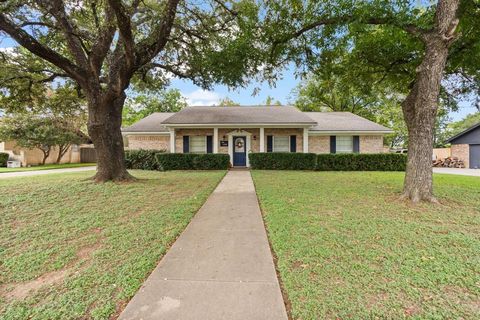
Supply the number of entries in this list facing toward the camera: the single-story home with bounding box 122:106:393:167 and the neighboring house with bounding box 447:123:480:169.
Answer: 2

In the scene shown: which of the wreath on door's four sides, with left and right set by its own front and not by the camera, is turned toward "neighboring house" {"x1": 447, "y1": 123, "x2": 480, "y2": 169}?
left

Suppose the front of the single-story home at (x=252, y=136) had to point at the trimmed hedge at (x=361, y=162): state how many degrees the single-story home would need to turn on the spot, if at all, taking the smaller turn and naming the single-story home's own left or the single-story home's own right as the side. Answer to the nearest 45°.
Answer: approximately 90° to the single-story home's own left

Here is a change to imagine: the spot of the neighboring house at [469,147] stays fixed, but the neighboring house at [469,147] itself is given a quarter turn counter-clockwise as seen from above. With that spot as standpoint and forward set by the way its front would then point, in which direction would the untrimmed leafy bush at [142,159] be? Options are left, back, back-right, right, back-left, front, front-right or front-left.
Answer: back-right

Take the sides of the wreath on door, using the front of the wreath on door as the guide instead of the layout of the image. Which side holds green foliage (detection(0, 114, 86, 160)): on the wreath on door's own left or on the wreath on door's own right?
on the wreath on door's own right

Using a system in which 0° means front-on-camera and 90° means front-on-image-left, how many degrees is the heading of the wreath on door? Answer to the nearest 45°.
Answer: approximately 0°

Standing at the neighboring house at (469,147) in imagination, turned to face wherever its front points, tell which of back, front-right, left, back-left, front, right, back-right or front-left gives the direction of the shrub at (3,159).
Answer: front-right

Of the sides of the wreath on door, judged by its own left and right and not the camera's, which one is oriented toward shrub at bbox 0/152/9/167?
right

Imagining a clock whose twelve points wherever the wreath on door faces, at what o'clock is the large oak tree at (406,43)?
The large oak tree is roughly at 11 o'clock from the wreath on door.

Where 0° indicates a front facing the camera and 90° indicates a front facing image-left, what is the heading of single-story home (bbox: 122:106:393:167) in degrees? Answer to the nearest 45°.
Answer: approximately 0°
